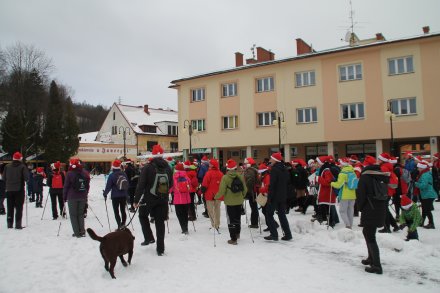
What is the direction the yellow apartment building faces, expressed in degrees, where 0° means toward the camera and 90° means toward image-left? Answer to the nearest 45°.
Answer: approximately 45°

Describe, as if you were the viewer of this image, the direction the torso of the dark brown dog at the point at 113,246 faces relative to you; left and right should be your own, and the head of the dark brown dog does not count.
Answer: facing away from the viewer and to the right of the viewer

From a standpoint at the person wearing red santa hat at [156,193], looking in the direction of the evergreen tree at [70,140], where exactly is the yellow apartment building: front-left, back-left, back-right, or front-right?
front-right

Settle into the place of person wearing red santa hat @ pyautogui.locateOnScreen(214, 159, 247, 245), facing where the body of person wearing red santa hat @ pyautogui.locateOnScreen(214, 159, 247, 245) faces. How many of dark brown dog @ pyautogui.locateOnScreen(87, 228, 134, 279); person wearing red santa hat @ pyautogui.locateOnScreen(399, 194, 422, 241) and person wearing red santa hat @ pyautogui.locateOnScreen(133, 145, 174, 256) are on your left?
2

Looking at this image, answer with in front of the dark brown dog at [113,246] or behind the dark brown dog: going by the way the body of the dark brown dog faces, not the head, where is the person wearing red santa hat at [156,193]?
in front

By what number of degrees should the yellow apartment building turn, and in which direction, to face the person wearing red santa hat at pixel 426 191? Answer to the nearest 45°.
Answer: approximately 45° to its left

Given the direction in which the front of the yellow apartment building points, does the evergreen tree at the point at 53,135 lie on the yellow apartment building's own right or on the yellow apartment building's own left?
on the yellow apartment building's own right

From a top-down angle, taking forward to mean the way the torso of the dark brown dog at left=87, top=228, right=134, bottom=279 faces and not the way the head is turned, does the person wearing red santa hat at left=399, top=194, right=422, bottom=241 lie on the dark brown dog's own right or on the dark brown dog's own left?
on the dark brown dog's own right

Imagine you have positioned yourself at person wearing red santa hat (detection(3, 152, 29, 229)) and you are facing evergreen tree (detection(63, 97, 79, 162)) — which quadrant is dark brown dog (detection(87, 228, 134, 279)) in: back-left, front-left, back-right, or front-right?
back-right

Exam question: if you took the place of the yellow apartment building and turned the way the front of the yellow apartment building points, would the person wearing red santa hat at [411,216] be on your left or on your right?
on your left

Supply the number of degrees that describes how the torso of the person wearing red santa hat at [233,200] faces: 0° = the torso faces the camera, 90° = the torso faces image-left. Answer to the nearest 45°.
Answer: approximately 135°

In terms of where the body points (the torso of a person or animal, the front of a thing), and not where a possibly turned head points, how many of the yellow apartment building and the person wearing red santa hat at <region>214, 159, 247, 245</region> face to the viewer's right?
0

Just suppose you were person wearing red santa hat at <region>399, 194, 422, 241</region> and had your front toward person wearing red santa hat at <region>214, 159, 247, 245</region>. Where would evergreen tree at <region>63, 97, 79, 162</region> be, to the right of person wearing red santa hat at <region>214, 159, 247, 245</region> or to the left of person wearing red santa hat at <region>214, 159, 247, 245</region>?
right

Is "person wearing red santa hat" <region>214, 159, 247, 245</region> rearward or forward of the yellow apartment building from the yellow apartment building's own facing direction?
forward

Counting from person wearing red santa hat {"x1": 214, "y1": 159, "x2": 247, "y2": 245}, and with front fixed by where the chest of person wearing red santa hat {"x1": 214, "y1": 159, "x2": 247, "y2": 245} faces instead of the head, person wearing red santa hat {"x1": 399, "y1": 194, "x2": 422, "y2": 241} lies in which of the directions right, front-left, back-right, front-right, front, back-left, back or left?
back-right
